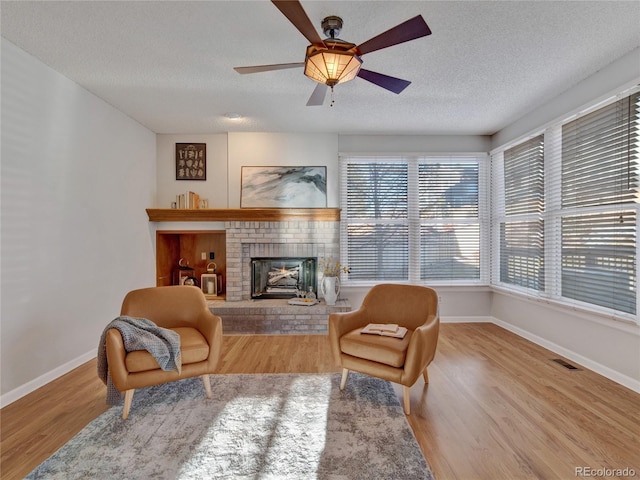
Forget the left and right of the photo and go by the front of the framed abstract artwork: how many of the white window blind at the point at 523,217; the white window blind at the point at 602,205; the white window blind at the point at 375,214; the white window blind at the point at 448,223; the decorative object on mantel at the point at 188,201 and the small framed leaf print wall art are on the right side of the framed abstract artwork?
2

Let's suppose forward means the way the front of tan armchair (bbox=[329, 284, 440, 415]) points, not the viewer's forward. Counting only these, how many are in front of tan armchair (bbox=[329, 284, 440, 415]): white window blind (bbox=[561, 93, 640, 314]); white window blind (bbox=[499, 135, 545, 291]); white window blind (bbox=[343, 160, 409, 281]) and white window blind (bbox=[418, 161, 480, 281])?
0

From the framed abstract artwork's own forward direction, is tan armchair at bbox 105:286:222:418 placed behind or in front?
in front

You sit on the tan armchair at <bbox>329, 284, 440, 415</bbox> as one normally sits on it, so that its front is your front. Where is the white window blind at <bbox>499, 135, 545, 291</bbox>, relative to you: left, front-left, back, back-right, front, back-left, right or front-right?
back

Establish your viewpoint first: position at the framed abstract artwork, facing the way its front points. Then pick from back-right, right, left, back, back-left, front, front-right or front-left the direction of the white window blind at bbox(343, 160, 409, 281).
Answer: left

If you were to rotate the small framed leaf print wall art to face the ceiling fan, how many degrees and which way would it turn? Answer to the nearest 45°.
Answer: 0° — it already faces it

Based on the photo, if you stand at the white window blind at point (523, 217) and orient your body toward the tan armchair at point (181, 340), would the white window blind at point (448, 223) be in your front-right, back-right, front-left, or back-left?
front-right

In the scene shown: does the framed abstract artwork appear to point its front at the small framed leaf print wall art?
no

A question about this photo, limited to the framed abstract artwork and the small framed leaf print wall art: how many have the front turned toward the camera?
2

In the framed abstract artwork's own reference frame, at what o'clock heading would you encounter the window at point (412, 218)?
The window is roughly at 9 o'clock from the framed abstract artwork.

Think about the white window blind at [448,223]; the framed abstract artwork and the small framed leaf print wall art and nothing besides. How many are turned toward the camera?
3

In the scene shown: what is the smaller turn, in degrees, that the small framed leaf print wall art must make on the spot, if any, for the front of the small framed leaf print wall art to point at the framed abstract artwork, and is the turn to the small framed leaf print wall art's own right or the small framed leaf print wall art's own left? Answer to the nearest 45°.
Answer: approximately 45° to the small framed leaf print wall art's own left

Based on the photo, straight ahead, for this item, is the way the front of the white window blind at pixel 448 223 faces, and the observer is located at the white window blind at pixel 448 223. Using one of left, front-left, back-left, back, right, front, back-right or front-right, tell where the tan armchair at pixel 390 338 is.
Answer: front

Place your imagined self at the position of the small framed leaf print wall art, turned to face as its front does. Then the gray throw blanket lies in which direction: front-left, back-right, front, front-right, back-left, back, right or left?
front

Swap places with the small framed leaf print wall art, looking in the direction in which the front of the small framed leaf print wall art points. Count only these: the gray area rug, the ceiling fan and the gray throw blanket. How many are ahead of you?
3

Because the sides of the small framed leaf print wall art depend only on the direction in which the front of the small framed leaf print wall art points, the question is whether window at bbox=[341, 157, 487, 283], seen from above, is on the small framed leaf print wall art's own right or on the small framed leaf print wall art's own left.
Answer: on the small framed leaf print wall art's own left

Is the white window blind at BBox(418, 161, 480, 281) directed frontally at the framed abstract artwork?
no

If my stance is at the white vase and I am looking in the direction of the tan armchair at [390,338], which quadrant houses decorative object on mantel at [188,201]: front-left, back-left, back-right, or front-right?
back-right

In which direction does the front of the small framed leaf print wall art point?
toward the camera

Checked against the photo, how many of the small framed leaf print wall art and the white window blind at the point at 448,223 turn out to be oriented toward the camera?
2

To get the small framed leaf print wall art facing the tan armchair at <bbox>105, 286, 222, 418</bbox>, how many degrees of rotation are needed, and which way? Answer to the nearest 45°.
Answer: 0° — it already faces it
